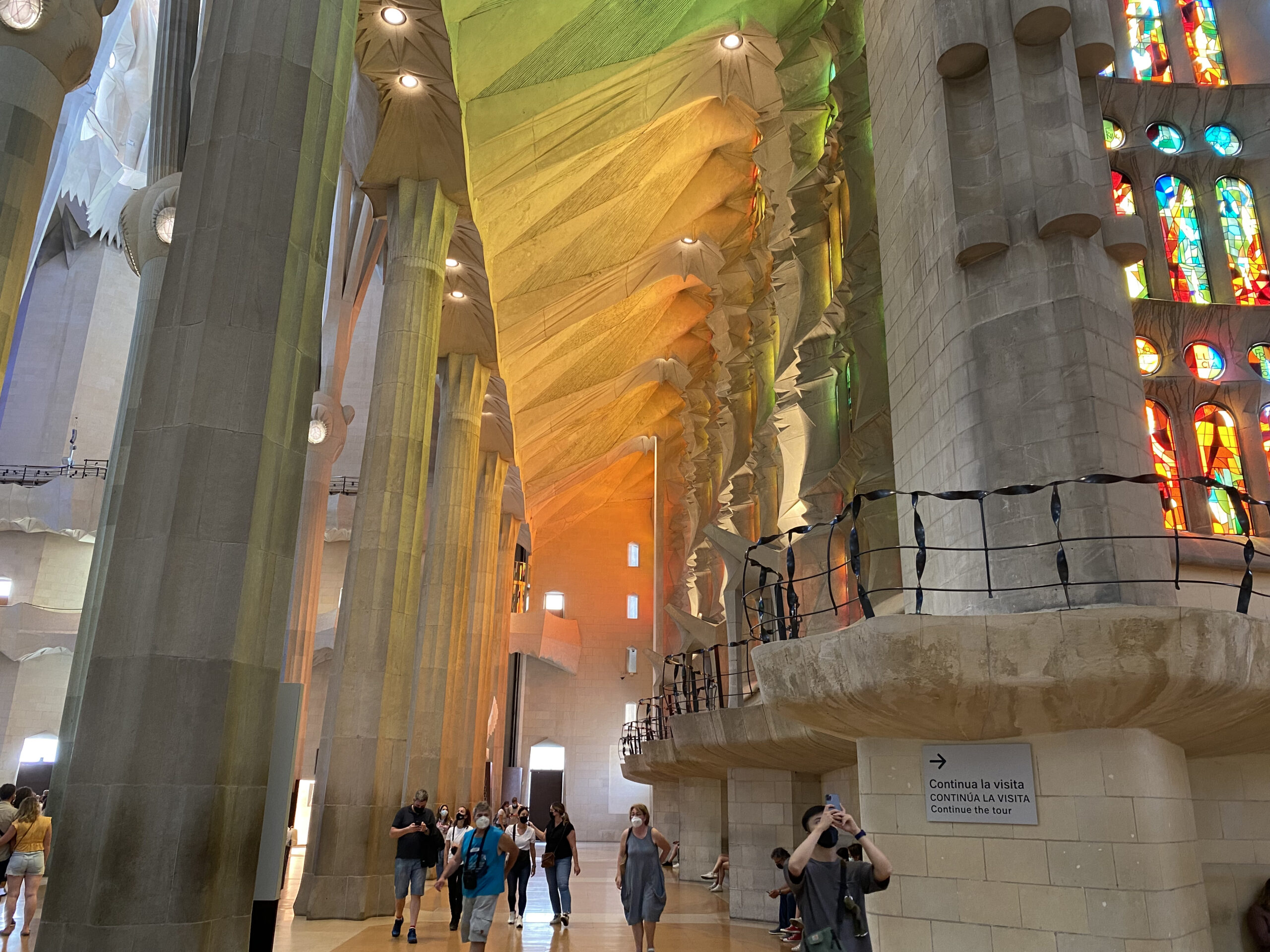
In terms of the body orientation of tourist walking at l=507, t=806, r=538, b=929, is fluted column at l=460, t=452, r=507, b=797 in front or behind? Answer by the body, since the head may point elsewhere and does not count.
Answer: behind

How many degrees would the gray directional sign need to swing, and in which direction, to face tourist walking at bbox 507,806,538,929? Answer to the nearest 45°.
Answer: approximately 135° to its right

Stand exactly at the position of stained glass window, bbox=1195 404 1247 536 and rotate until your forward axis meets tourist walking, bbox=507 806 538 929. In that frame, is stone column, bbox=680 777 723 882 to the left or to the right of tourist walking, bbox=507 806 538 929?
right

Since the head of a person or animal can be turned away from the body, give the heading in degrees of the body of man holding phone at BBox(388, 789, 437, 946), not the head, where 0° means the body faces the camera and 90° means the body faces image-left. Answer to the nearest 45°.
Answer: approximately 0°

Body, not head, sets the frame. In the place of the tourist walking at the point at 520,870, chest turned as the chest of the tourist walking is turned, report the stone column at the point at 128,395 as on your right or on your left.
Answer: on your right

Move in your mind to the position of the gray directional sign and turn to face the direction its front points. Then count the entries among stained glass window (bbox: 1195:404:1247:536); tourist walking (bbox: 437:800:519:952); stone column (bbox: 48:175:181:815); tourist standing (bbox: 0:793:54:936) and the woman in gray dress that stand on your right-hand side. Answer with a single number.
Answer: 4

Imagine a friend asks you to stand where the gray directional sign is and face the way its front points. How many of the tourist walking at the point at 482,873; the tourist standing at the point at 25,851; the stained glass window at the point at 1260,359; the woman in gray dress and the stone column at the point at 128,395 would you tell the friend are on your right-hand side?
4
